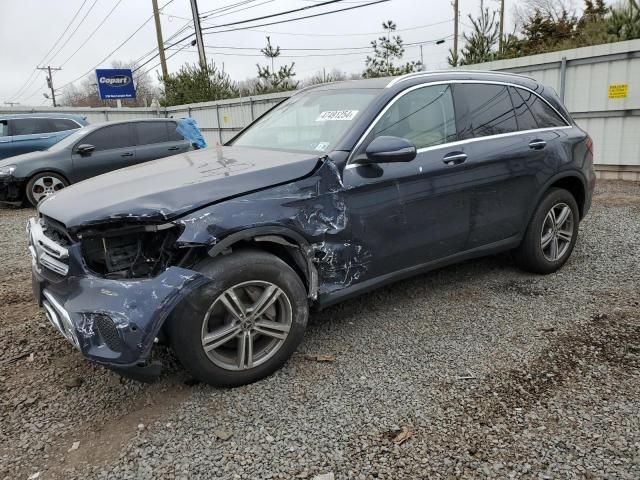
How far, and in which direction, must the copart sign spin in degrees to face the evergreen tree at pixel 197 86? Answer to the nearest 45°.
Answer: approximately 45° to its left

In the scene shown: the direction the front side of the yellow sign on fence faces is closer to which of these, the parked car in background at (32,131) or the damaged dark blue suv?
the damaged dark blue suv

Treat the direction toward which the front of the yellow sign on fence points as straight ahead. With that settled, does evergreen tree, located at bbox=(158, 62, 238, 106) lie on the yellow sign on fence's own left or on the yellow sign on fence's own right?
on the yellow sign on fence's own right

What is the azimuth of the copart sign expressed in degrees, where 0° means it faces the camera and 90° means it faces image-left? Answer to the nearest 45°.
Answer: approximately 0°

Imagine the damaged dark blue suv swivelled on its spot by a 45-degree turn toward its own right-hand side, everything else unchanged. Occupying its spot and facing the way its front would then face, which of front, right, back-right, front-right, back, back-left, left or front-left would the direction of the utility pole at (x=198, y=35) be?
right

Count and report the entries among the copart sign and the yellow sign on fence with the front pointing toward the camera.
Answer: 2

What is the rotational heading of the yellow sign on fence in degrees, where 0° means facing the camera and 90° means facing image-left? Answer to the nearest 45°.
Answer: approximately 0°

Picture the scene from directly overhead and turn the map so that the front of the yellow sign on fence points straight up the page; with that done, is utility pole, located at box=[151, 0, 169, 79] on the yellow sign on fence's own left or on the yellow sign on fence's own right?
on the yellow sign on fence's own right

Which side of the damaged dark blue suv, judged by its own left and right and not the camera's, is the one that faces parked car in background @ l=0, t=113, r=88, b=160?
right

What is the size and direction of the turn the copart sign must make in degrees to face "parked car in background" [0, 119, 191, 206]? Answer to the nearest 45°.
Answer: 0° — it already faces it
